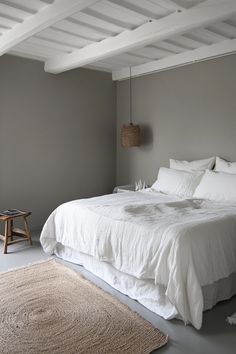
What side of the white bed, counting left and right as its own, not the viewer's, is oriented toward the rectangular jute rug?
front

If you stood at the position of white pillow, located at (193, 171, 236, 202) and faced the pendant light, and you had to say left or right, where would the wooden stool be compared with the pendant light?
left

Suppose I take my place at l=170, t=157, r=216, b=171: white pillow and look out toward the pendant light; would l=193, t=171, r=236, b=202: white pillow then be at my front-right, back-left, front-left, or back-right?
back-left

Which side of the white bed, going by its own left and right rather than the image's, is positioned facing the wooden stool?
right

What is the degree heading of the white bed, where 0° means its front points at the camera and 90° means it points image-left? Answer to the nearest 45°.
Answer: approximately 45°

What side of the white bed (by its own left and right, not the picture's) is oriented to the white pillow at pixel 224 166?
back

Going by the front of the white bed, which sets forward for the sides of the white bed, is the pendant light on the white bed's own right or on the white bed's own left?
on the white bed's own right

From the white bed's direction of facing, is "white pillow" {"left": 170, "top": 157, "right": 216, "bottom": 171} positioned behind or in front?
behind
